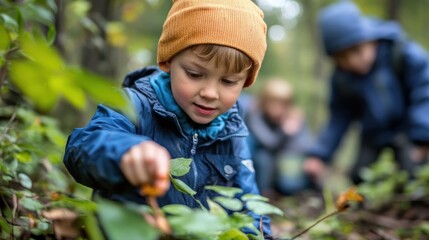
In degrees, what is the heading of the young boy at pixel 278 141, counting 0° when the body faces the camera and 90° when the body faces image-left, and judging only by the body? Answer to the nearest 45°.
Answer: approximately 0°

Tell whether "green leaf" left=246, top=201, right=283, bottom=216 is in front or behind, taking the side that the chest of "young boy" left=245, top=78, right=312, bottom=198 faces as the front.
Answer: in front

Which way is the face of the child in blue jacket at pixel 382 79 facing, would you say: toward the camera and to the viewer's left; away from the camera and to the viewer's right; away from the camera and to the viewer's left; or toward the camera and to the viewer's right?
toward the camera and to the viewer's left

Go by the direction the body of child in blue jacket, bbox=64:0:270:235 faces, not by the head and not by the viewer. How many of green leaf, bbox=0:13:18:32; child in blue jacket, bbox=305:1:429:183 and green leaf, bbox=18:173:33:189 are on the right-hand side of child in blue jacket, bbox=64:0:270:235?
2

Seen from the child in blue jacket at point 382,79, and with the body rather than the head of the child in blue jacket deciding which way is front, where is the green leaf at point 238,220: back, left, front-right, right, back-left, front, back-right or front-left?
front-left

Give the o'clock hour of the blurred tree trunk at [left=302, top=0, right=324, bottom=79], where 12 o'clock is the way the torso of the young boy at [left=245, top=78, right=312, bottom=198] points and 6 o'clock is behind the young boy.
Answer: The blurred tree trunk is roughly at 6 o'clock from the young boy.

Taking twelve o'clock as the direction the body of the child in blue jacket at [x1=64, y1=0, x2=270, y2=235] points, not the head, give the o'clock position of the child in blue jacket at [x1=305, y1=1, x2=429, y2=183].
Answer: the child in blue jacket at [x1=305, y1=1, x2=429, y2=183] is roughly at 7 o'clock from the child in blue jacket at [x1=64, y1=0, x2=270, y2=235].

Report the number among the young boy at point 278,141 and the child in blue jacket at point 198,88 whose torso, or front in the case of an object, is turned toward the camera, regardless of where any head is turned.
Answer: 2

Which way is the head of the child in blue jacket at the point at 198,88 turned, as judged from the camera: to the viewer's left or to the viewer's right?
to the viewer's left

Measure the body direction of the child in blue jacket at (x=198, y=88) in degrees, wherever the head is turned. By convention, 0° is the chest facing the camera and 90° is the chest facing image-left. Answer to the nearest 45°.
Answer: approximately 0°

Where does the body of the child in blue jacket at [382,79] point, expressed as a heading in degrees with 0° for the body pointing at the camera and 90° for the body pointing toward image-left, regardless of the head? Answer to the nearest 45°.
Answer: approximately 45°

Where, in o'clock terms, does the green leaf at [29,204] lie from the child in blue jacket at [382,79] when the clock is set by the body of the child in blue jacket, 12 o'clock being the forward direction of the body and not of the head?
The green leaf is roughly at 11 o'clock from the child in blue jacket.
